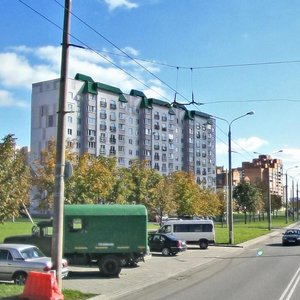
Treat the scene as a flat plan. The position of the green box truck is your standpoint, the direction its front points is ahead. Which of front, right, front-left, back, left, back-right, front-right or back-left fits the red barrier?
left

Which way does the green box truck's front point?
to the viewer's left

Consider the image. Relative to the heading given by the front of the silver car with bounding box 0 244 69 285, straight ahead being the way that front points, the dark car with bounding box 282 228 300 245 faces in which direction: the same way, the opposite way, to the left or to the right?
to the left

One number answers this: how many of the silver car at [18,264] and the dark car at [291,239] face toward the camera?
1

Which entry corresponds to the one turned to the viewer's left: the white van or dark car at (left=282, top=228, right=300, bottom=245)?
the white van

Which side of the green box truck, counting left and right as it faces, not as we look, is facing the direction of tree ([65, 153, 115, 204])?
right

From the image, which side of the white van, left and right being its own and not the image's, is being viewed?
left

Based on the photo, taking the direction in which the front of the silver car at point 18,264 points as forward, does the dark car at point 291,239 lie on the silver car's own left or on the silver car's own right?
on the silver car's own right

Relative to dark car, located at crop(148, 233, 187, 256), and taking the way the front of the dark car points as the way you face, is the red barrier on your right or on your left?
on your left

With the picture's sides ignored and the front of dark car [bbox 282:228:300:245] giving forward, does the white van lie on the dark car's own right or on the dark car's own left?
on the dark car's own right

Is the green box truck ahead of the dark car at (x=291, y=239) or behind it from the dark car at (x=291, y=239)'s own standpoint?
ahead

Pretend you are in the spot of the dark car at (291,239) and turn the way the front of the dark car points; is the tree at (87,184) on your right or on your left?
on your right

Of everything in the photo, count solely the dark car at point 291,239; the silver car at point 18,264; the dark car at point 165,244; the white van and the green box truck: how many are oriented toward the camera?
1

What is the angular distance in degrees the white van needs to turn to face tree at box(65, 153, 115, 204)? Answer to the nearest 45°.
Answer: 0° — it already faces it

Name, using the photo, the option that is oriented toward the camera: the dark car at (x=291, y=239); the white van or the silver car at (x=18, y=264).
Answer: the dark car

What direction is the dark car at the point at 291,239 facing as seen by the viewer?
toward the camera
